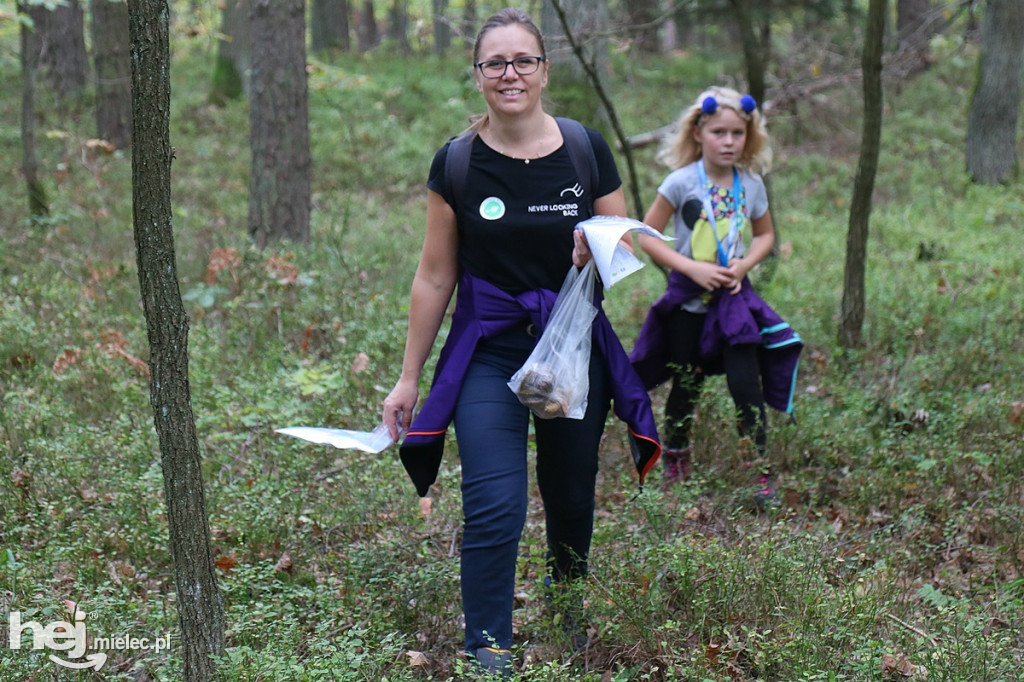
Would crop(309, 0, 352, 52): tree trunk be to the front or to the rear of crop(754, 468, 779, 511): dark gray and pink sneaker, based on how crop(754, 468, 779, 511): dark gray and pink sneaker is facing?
to the rear

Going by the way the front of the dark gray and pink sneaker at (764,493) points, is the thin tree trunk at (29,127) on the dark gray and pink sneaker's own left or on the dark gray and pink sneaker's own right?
on the dark gray and pink sneaker's own right

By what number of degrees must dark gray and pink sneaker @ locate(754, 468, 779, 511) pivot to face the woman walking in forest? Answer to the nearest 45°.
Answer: approximately 45° to its right

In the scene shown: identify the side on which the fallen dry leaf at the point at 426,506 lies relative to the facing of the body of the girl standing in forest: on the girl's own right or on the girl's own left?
on the girl's own right

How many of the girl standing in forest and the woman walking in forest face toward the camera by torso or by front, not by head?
2

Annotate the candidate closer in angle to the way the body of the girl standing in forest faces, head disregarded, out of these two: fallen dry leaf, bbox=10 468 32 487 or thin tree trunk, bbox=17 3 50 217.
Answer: the fallen dry leaf

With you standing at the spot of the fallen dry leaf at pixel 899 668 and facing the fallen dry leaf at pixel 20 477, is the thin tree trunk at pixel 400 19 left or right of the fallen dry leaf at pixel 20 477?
right

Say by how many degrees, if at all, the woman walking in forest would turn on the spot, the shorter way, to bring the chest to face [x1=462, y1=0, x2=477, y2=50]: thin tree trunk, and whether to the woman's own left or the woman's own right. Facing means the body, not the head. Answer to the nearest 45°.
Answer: approximately 180°

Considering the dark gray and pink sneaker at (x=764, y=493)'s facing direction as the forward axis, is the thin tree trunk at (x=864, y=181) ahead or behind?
behind
